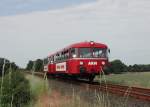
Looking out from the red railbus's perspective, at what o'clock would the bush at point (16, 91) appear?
The bush is roughly at 2 o'clock from the red railbus.

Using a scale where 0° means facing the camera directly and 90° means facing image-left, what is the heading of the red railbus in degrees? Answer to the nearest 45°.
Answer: approximately 315°
